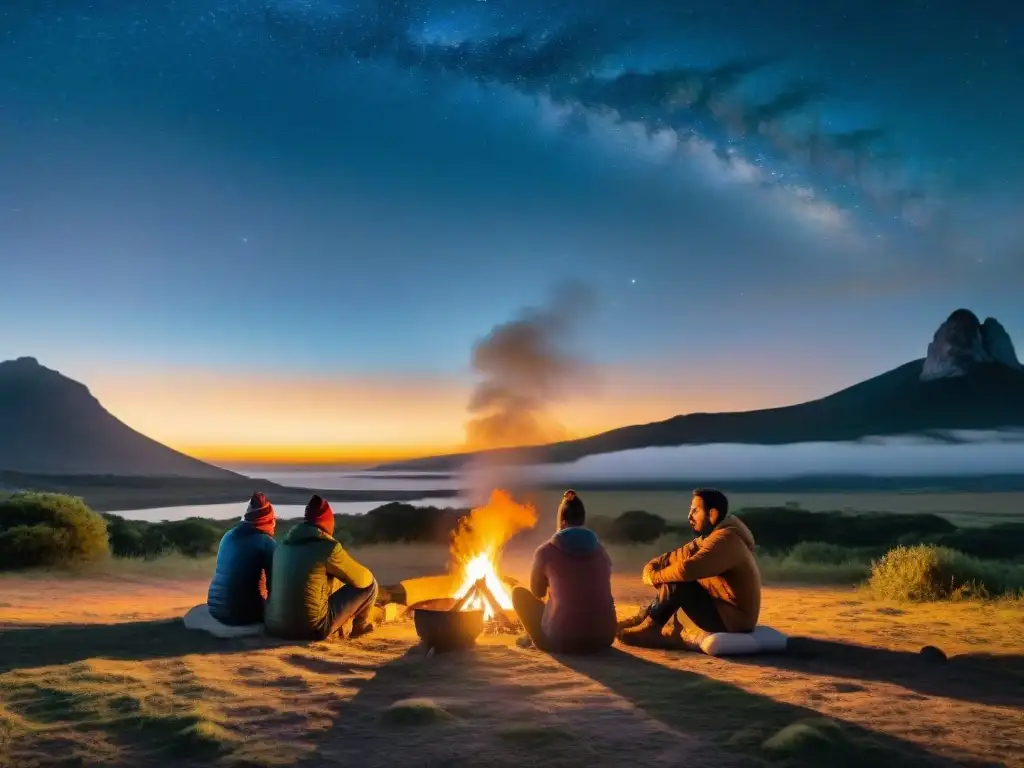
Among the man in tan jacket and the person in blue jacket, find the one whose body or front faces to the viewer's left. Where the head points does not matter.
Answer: the man in tan jacket

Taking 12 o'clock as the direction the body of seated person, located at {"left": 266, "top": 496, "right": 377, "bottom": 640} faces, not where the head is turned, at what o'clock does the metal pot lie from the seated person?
The metal pot is roughly at 2 o'clock from the seated person.

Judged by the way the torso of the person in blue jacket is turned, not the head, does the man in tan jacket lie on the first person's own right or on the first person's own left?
on the first person's own right

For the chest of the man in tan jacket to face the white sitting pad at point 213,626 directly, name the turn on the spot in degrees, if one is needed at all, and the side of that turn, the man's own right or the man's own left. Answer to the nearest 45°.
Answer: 0° — they already face it

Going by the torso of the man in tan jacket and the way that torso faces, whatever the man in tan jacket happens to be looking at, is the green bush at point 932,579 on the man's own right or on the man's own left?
on the man's own right

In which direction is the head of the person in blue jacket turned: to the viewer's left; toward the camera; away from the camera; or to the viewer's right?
away from the camera

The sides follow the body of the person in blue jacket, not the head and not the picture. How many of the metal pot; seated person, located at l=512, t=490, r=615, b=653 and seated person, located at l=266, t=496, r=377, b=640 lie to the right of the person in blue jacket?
3

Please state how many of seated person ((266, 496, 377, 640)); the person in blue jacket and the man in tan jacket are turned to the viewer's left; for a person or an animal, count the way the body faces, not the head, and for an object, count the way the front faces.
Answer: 1

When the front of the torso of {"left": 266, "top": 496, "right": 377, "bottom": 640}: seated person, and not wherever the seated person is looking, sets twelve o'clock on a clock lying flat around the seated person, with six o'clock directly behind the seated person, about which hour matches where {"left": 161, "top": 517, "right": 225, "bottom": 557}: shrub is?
The shrub is roughly at 10 o'clock from the seated person.

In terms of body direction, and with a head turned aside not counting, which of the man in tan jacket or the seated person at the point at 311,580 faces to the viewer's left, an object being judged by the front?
the man in tan jacket

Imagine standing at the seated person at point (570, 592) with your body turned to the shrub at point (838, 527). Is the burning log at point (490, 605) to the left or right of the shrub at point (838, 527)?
left

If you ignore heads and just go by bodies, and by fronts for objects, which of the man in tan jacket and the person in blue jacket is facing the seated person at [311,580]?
the man in tan jacket

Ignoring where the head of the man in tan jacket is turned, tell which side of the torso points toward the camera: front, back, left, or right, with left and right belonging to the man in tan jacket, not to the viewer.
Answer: left

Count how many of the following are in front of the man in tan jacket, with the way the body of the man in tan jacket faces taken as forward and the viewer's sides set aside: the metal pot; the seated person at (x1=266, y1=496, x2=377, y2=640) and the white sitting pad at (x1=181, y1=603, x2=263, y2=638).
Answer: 3

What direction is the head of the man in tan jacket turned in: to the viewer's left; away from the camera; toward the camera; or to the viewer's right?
to the viewer's left
